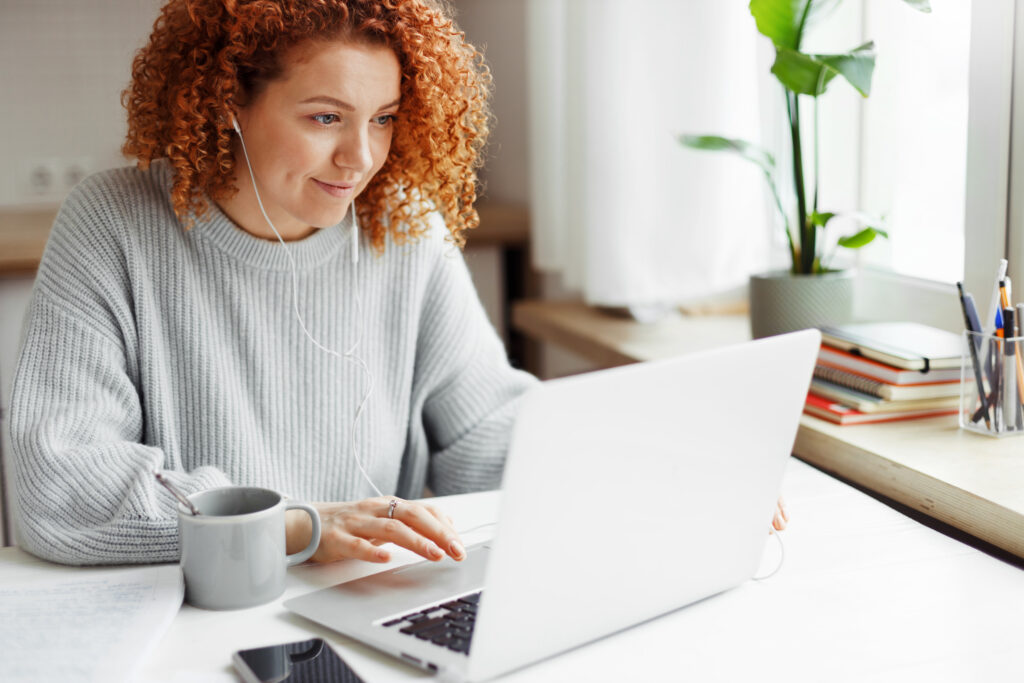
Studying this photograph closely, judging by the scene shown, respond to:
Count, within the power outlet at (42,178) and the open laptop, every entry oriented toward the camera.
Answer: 1

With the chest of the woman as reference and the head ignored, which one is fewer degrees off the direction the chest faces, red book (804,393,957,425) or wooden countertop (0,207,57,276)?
the red book

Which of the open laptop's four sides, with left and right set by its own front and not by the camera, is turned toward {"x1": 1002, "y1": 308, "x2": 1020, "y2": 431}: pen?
right

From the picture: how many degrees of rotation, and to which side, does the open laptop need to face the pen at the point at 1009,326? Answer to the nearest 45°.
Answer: approximately 90° to its right

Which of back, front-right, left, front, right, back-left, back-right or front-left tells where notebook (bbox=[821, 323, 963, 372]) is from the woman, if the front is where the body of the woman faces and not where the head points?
front-left

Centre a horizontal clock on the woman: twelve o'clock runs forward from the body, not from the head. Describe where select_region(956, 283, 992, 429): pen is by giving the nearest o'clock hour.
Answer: The pen is roughly at 11 o'clock from the woman.

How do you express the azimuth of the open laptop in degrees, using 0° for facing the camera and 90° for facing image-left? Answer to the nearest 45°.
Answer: approximately 135°

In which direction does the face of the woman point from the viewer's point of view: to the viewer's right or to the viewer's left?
to the viewer's right

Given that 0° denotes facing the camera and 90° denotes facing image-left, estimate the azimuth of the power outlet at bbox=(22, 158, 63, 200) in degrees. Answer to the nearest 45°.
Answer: approximately 0°

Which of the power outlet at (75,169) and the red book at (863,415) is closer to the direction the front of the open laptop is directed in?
the power outlet

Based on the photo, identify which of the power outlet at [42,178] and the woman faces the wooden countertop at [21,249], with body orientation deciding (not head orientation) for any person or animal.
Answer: the power outlet

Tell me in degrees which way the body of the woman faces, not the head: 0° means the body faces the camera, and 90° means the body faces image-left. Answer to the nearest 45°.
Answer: approximately 315°

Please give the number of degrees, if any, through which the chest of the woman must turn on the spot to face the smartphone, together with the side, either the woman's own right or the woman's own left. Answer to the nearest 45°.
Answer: approximately 45° to the woman's own right
